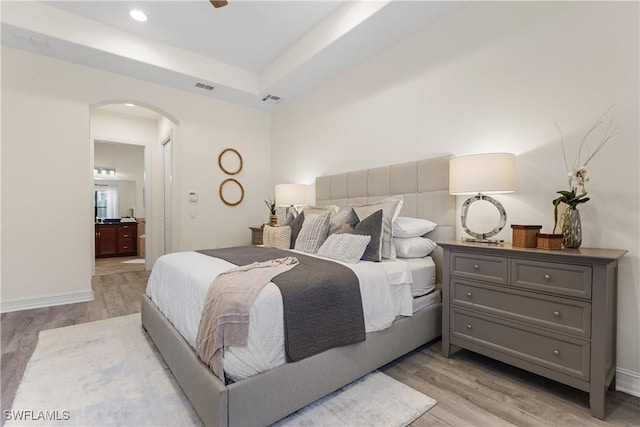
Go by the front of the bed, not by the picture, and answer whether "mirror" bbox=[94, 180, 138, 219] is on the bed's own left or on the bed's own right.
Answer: on the bed's own right

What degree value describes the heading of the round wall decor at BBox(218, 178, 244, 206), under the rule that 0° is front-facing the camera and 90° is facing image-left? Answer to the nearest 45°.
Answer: approximately 0°

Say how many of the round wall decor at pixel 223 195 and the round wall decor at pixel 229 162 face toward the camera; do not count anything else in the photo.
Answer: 2

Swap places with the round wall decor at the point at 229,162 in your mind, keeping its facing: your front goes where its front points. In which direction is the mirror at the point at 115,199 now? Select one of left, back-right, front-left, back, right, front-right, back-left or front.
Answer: back-right

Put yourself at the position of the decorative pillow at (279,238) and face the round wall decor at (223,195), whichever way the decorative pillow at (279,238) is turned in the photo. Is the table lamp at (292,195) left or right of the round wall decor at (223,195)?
right

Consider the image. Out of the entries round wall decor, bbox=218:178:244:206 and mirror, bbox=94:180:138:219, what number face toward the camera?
2

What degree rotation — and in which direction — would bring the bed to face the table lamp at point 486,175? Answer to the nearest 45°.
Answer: approximately 135° to its left

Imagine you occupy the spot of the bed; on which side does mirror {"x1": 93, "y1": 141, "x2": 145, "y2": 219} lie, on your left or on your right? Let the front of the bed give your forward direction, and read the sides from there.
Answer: on your right

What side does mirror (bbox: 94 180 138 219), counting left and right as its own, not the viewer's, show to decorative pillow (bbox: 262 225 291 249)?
front

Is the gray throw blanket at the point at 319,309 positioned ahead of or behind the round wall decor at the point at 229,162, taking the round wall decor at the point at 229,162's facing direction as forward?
ahead

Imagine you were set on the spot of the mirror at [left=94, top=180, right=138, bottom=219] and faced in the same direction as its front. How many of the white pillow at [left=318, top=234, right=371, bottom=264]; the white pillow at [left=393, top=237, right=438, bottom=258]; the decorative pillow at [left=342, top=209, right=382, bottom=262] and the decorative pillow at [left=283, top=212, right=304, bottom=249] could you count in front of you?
4

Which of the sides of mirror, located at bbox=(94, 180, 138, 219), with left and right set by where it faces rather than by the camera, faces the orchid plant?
front
